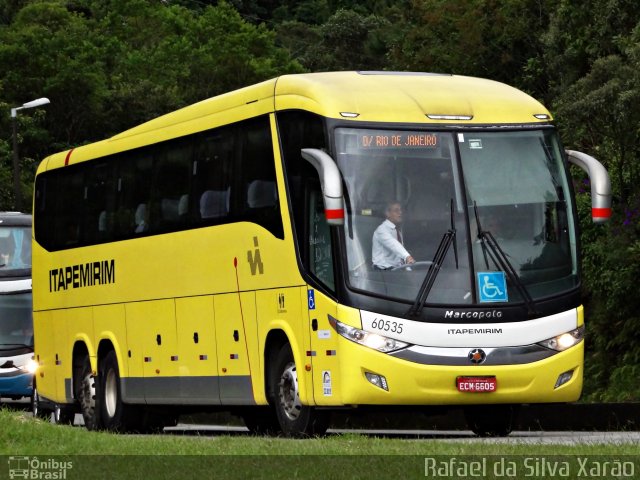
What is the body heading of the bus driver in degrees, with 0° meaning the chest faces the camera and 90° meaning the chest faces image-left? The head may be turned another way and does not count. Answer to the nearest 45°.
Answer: approximately 315°
